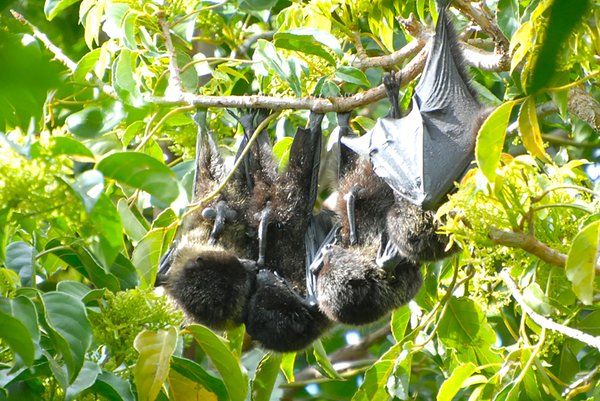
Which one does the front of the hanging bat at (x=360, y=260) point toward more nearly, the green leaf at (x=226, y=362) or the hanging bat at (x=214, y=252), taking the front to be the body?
the green leaf

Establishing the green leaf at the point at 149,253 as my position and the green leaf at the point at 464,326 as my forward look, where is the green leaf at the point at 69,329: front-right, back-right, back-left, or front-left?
back-right

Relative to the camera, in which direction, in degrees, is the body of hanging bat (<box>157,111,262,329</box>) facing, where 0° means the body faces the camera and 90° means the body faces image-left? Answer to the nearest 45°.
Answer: approximately 0°

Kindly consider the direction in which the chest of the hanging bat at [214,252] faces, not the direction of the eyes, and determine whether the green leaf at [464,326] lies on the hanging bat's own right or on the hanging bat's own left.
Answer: on the hanging bat's own left

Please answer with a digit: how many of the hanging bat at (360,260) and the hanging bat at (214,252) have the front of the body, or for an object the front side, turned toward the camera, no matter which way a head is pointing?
2
